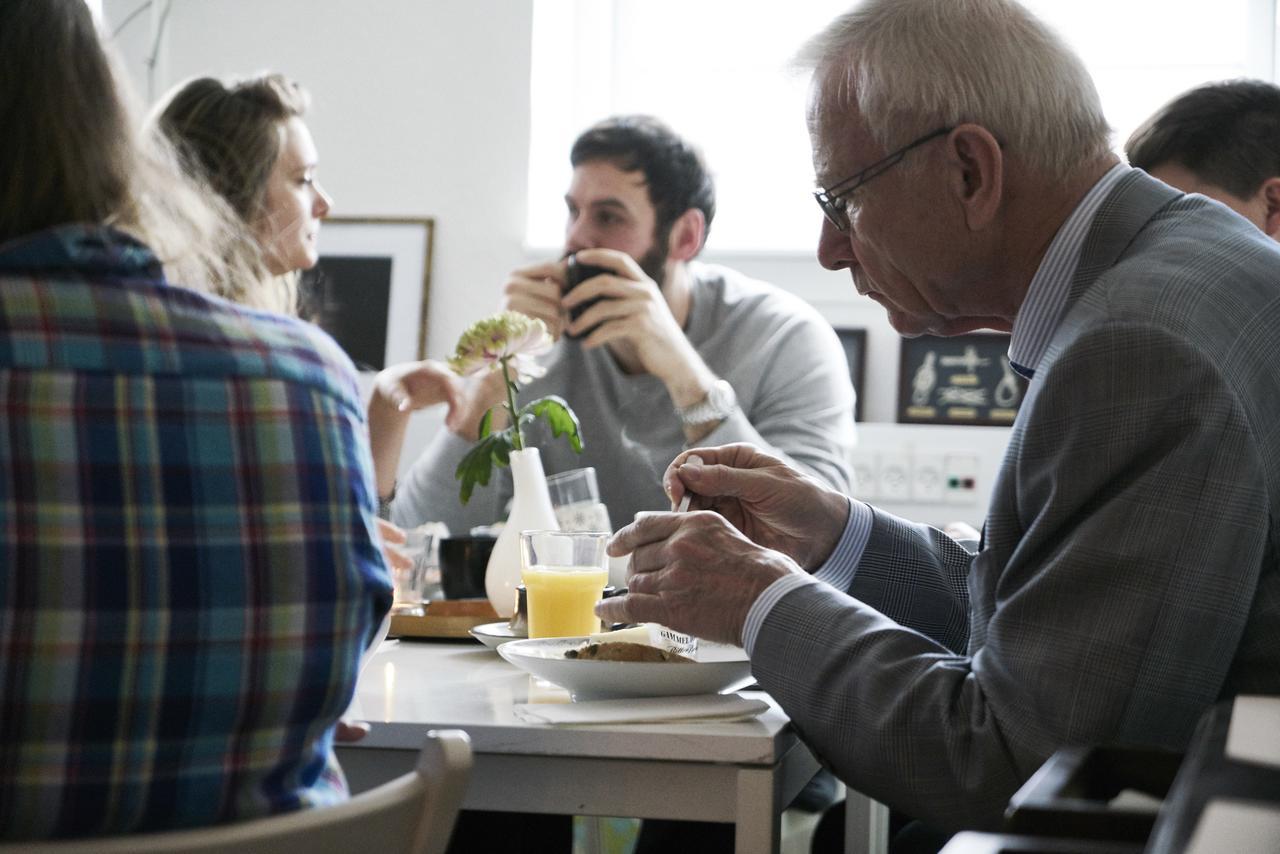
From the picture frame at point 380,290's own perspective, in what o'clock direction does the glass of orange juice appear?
The glass of orange juice is roughly at 12 o'clock from the picture frame.

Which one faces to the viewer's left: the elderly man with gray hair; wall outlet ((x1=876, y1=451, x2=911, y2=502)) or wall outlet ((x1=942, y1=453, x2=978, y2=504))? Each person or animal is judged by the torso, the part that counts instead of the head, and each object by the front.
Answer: the elderly man with gray hair

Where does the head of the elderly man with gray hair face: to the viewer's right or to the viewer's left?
to the viewer's left

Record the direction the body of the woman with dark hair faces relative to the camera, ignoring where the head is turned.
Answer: away from the camera

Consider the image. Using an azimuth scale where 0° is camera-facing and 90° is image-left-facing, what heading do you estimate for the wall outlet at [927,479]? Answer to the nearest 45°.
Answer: approximately 0°

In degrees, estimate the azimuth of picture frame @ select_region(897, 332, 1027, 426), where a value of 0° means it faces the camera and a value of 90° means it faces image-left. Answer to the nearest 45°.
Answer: approximately 0°
